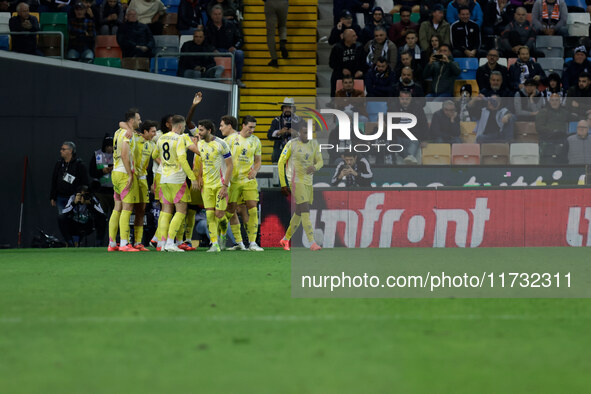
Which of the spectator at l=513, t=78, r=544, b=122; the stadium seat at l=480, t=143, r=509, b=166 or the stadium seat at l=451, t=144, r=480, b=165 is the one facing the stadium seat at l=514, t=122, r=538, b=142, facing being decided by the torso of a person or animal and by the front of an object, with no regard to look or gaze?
the spectator

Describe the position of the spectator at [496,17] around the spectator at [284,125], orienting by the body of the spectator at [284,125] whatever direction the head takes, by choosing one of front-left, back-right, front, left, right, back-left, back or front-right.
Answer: back-left

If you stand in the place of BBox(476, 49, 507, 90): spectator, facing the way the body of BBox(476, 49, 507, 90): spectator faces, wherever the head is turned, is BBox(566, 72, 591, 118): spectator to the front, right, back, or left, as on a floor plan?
left

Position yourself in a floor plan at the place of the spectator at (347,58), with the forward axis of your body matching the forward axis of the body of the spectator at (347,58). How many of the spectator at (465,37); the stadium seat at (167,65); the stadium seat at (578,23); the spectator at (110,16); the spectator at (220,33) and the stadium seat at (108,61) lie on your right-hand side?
4

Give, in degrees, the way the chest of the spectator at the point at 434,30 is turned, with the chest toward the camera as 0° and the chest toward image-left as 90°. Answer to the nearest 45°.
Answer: approximately 0°
